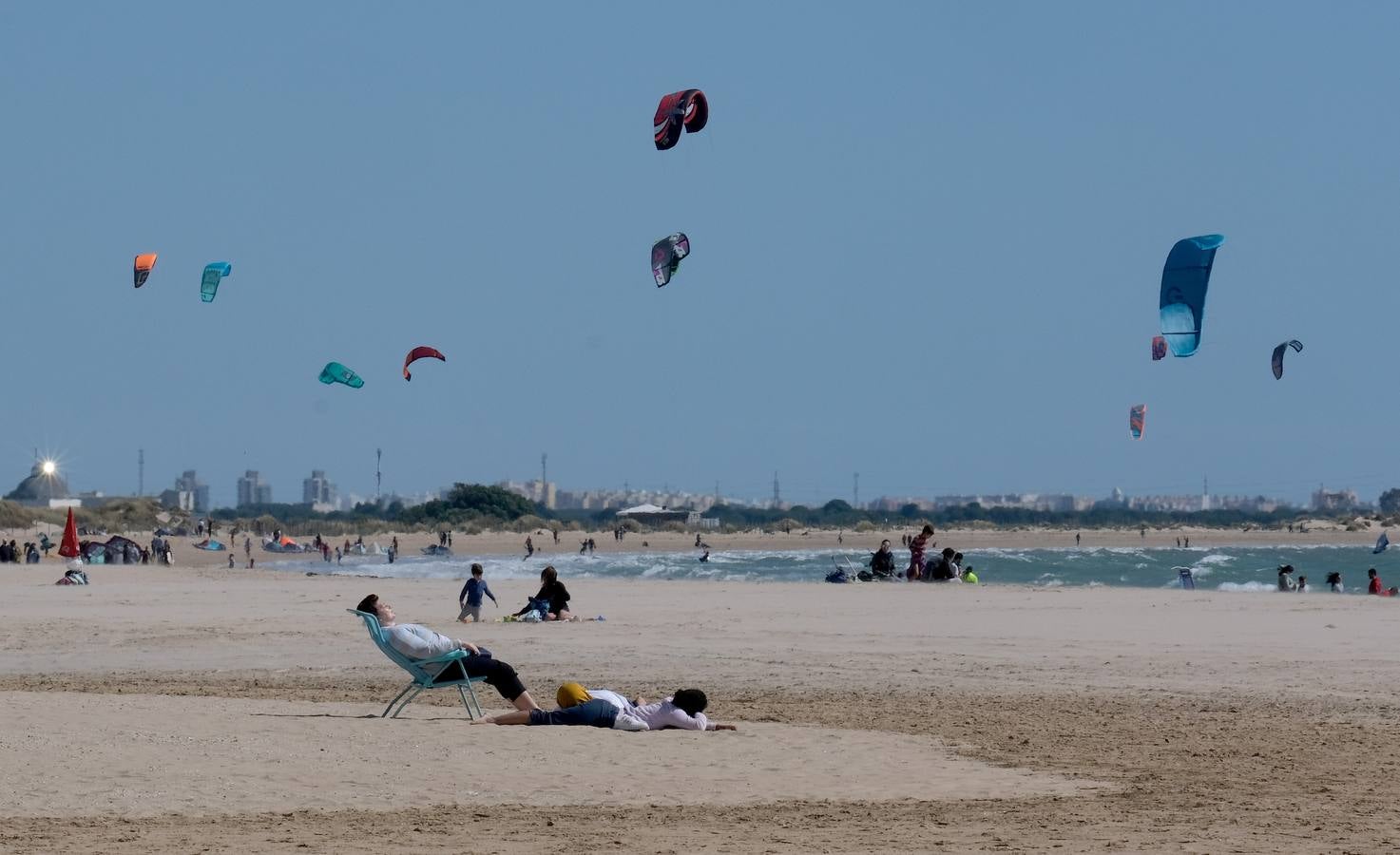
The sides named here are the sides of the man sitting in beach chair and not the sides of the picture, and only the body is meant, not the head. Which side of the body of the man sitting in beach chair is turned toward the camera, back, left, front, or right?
right

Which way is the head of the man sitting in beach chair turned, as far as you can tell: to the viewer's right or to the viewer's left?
to the viewer's right

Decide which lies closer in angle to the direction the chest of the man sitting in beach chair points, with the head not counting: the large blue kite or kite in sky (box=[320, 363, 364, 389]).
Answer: the large blue kite

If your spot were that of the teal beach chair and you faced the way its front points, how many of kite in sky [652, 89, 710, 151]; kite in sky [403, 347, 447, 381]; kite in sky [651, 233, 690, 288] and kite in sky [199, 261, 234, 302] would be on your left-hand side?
4

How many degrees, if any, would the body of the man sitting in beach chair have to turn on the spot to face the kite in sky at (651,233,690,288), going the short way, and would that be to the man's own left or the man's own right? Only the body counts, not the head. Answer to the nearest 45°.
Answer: approximately 90° to the man's own left

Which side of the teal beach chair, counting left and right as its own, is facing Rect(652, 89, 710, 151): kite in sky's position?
left

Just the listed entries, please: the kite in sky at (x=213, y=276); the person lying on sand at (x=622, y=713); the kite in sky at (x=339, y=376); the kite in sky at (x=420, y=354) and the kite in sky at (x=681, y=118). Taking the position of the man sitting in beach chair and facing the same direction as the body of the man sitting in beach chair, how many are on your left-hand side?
4

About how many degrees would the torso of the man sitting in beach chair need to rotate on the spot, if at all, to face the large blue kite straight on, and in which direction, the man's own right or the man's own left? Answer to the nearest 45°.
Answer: approximately 45° to the man's own left

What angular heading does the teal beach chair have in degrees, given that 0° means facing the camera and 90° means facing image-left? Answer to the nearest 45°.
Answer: approximately 270°

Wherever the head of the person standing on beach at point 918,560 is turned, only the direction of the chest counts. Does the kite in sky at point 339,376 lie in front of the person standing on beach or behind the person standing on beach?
behind
